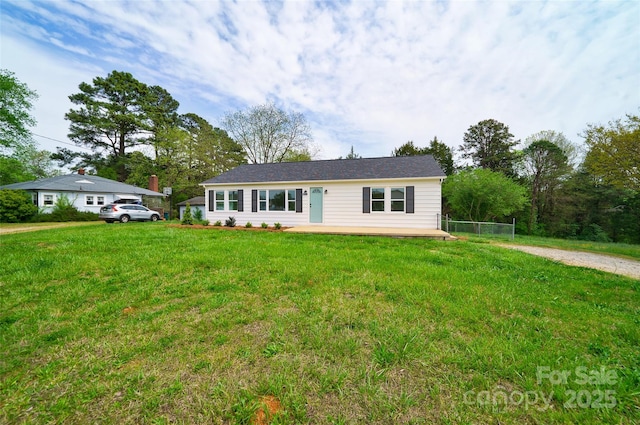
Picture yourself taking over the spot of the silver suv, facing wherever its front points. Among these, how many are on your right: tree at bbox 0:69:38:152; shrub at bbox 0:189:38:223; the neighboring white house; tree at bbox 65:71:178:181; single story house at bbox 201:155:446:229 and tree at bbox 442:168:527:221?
2

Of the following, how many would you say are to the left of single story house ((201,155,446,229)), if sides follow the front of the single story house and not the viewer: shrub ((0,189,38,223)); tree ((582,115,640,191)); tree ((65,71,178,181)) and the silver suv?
1

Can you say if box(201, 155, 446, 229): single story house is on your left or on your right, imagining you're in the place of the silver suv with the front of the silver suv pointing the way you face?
on your right

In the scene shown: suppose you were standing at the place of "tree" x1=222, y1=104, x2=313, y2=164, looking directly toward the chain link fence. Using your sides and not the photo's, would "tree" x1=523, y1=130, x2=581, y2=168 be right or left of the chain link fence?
left

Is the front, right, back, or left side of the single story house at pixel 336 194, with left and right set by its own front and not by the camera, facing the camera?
front

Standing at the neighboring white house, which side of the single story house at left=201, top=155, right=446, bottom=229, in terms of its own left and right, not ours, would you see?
right

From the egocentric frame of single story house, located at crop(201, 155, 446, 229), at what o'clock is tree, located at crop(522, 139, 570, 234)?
The tree is roughly at 8 o'clock from the single story house.

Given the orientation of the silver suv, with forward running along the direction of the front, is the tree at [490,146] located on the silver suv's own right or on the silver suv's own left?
on the silver suv's own right

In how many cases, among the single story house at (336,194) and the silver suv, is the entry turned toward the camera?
1
